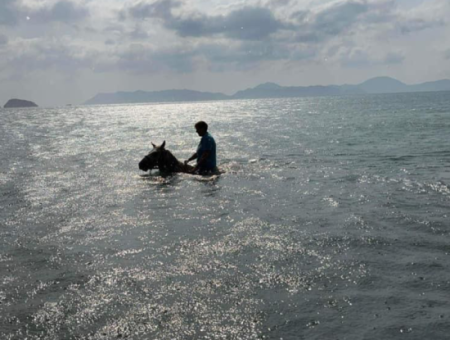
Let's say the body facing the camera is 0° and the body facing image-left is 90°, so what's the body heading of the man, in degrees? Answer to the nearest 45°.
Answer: approximately 90°
